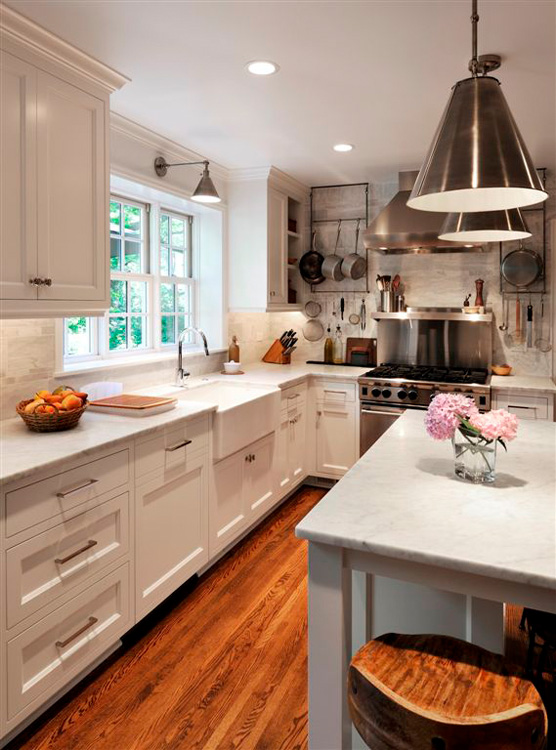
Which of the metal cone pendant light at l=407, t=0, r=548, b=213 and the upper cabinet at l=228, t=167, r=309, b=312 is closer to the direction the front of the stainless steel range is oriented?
the metal cone pendant light

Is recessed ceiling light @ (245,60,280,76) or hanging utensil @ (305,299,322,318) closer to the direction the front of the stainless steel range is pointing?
the recessed ceiling light

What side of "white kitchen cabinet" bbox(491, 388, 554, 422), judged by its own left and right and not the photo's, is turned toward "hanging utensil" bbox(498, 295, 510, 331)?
back

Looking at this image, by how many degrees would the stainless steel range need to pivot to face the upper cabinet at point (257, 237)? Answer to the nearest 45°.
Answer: approximately 90° to its right

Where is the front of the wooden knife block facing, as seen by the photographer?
facing to the right of the viewer

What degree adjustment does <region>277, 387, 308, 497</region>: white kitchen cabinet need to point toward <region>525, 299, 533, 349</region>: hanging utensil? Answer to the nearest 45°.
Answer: approximately 45° to its left

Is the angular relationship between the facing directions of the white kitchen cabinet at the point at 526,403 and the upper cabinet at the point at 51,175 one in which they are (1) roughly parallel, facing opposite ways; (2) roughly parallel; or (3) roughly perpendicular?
roughly perpendicular
